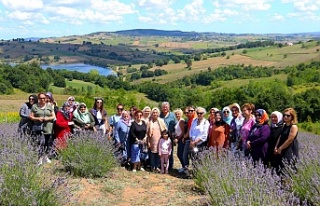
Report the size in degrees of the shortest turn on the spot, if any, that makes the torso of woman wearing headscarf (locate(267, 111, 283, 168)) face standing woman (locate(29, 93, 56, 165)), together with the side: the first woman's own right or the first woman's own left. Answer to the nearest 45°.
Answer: approximately 45° to the first woman's own right

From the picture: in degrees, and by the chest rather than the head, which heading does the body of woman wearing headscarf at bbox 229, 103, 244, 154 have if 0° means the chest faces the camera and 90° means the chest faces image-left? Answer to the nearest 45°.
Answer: approximately 45°

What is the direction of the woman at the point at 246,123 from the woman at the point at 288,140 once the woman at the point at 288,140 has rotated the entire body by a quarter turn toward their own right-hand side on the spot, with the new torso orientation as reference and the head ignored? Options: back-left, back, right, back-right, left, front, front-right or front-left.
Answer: front

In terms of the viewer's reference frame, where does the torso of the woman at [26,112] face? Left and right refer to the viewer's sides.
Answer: facing the viewer and to the right of the viewer

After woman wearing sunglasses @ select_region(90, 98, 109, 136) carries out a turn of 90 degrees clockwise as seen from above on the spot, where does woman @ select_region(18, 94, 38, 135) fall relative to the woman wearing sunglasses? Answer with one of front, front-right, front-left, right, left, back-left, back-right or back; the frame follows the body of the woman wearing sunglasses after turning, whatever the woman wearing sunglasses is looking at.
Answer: front

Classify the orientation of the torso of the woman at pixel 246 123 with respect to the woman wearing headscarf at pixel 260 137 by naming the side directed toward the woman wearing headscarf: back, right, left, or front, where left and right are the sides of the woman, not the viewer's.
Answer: left

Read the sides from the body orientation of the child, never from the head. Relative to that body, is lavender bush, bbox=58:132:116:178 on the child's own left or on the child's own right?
on the child's own right

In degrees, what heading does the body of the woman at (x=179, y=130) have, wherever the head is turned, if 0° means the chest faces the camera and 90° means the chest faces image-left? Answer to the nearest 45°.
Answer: approximately 45°

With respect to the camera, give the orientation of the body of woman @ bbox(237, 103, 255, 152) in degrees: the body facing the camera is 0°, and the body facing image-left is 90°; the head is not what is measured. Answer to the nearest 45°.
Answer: approximately 45°
